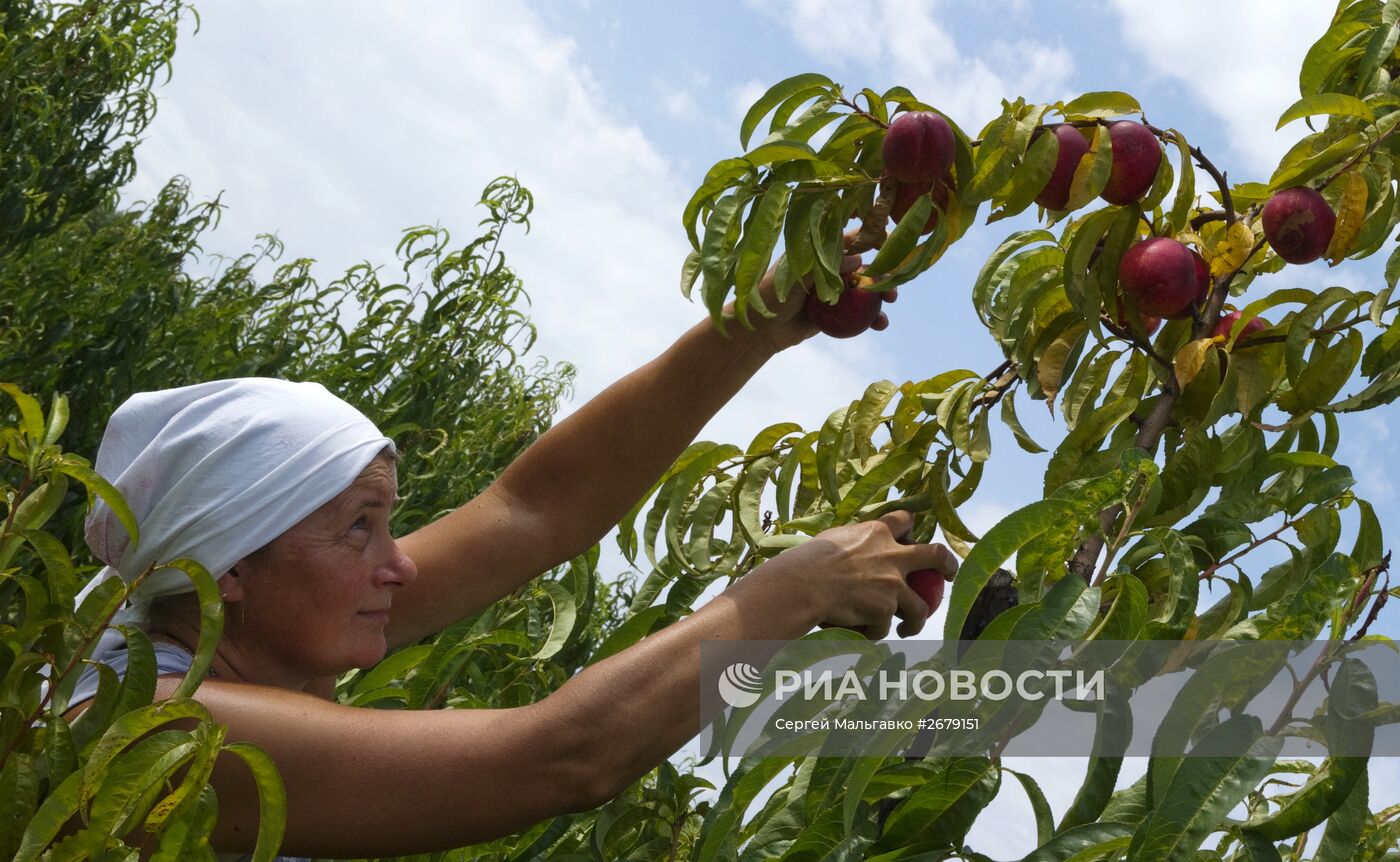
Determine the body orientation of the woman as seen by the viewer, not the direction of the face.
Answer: to the viewer's right
